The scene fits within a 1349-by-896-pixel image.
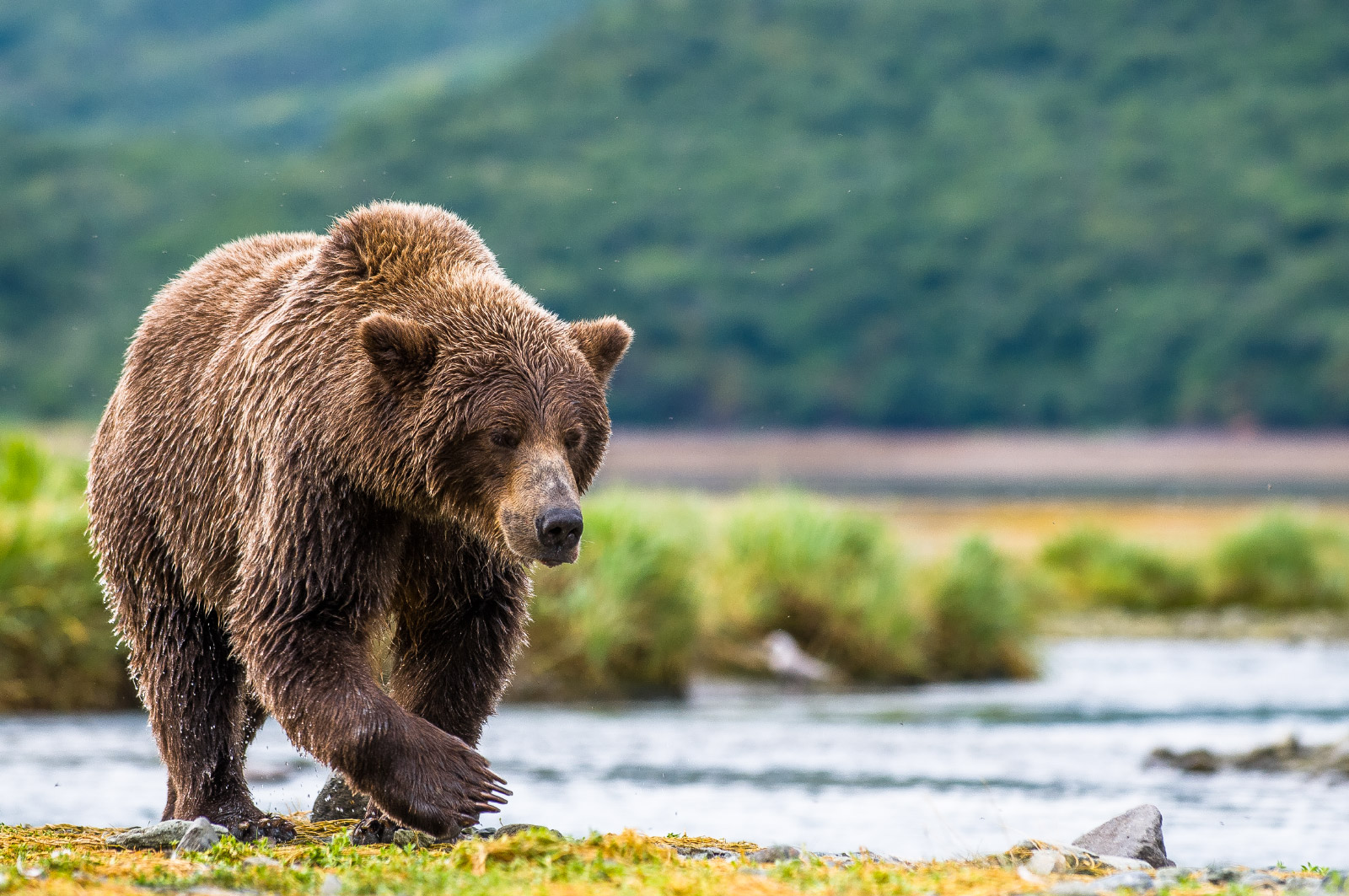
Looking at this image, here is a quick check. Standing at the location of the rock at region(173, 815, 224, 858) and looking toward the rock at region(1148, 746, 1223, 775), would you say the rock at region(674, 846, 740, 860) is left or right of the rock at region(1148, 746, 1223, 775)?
right

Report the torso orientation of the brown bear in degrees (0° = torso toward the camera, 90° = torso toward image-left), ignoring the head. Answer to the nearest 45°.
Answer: approximately 315°

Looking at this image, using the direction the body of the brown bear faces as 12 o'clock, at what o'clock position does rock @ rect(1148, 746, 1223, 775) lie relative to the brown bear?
The rock is roughly at 9 o'clock from the brown bear.

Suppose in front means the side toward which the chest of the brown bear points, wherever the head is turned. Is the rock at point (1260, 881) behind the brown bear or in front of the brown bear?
in front

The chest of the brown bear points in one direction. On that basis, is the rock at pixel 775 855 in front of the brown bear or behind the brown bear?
in front

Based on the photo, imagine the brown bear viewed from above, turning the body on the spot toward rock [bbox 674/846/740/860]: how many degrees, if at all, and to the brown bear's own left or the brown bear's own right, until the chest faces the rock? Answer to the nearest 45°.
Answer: approximately 45° to the brown bear's own left

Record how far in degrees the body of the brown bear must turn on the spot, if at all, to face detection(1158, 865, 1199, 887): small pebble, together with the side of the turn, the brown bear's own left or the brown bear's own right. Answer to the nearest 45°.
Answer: approximately 45° to the brown bear's own left
